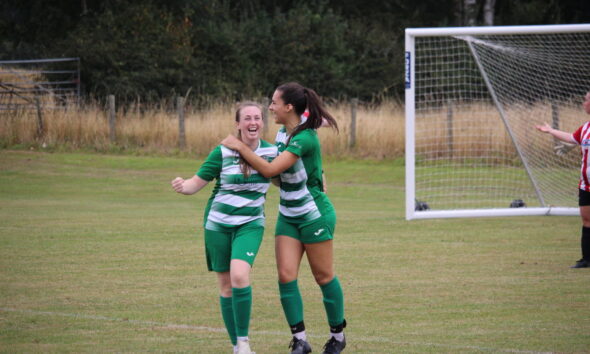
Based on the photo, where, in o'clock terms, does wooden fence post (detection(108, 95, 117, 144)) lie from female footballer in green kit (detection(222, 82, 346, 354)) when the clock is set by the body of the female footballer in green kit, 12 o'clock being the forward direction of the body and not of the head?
The wooden fence post is roughly at 4 o'clock from the female footballer in green kit.

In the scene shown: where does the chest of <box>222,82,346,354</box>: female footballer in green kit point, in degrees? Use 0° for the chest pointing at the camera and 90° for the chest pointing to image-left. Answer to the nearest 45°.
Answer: approximately 45°

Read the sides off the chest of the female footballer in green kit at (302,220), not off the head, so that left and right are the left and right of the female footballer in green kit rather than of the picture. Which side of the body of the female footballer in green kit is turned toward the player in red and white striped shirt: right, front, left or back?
back

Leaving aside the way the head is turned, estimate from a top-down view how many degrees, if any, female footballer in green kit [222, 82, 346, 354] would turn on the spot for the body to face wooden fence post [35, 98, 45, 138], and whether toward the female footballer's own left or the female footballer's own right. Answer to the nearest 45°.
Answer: approximately 135° to the female footballer's own right

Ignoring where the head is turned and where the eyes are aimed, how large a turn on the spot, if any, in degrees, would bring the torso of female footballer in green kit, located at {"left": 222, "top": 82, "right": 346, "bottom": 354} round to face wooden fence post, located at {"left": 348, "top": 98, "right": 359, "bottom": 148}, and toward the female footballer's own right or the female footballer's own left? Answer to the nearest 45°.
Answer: approximately 135° to the female footballer's own right

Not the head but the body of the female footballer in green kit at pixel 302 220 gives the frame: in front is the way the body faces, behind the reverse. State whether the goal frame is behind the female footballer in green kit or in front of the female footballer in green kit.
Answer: behind
